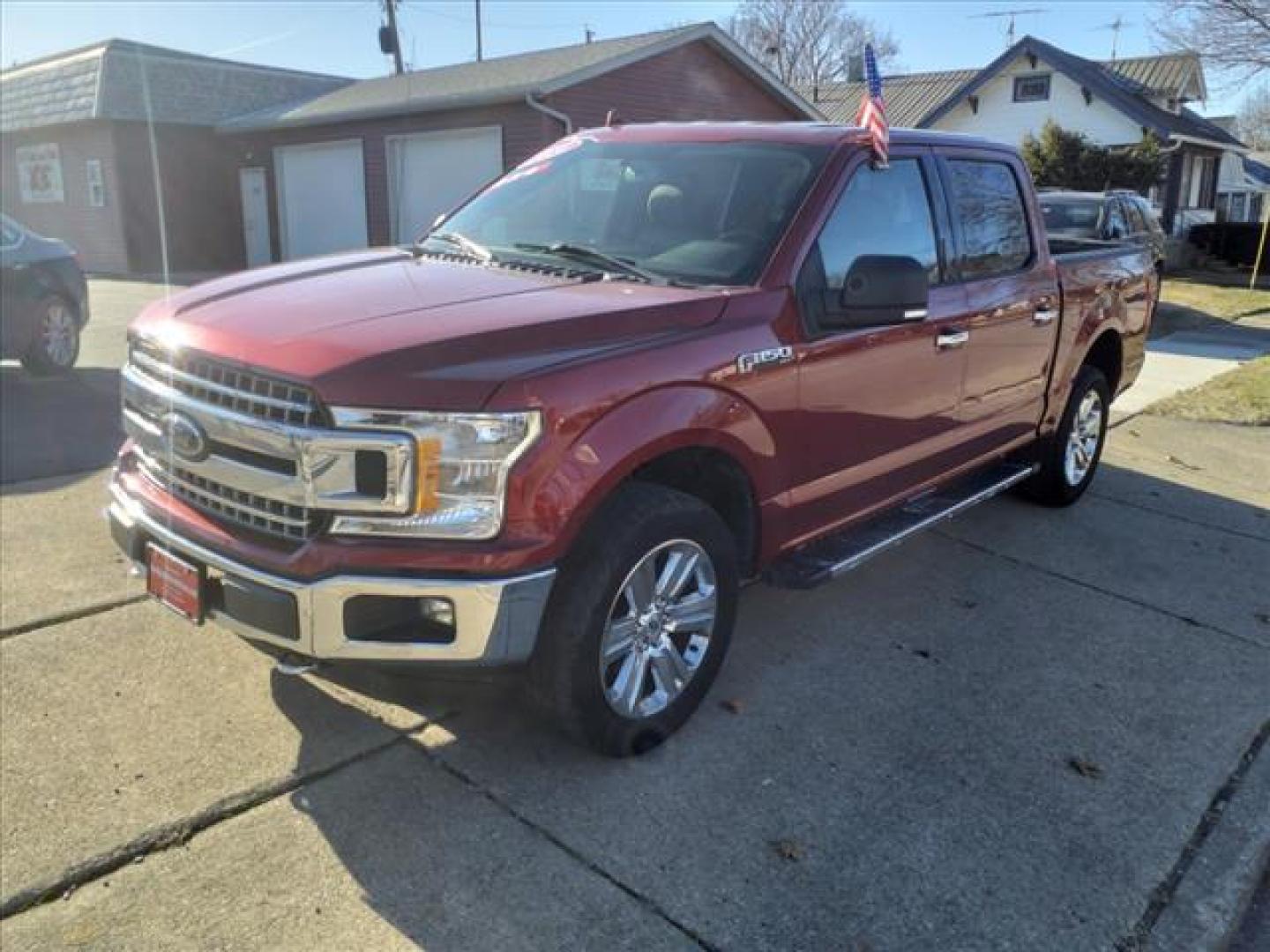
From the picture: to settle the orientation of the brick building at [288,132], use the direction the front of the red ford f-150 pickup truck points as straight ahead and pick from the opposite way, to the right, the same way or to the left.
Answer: the same way

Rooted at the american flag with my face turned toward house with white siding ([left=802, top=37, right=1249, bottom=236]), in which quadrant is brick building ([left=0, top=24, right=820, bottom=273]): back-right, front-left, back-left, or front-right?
front-left

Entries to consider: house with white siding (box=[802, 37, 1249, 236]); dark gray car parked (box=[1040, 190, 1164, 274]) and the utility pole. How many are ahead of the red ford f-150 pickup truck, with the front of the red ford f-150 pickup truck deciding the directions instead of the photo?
0

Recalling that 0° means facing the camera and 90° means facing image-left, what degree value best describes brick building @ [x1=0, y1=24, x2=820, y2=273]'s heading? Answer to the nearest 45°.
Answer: approximately 45°

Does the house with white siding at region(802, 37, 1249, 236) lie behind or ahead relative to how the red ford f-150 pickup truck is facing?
behind

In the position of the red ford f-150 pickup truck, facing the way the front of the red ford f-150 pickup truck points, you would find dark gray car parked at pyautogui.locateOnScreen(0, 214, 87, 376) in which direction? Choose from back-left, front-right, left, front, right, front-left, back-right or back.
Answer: right

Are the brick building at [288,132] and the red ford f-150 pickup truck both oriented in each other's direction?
no

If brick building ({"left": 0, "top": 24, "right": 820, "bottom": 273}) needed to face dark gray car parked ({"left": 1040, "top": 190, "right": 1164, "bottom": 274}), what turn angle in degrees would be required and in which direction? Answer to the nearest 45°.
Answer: approximately 90° to its left

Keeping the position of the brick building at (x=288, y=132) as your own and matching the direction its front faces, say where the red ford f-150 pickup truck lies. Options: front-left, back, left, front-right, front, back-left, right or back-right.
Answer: front-left

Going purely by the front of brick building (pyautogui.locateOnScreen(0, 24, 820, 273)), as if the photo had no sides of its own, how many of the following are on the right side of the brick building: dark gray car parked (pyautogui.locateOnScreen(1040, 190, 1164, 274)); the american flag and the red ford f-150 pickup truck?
0

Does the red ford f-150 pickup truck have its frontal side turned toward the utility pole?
no

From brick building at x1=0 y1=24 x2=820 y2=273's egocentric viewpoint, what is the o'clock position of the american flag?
The american flag is roughly at 10 o'clock from the brick building.

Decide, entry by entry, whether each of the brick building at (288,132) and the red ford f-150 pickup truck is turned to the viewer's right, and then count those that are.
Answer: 0

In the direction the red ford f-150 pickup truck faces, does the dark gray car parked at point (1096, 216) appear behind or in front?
behind

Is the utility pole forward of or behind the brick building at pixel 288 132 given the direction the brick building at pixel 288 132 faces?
behind

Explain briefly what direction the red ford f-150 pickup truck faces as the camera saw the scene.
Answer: facing the viewer and to the left of the viewer

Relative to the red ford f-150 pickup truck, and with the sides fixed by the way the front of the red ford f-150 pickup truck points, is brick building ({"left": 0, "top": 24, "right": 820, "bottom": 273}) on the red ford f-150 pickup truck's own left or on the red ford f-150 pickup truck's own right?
on the red ford f-150 pickup truck's own right
